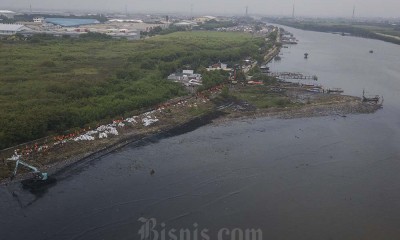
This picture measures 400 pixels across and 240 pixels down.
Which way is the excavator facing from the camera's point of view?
to the viewer's left

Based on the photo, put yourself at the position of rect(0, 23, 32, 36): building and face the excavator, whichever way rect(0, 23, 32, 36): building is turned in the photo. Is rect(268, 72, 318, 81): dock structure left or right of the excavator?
left

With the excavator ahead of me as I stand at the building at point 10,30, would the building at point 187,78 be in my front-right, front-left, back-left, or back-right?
front-left

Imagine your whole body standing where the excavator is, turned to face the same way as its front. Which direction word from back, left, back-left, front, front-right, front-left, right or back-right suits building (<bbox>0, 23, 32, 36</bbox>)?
right

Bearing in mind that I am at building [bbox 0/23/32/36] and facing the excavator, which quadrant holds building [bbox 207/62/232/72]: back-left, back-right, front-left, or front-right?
front-left

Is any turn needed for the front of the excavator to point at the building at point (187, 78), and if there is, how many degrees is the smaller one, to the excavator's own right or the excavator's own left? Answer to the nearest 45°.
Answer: approximately 135° to the excavator's own right

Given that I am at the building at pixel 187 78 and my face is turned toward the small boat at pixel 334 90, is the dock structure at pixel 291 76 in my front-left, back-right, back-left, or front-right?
front-left

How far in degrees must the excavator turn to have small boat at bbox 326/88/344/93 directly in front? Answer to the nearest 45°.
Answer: approximately 135° to its right

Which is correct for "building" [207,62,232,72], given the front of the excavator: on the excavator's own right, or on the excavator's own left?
on the excavator's own right

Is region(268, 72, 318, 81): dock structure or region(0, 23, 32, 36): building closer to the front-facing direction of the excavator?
the building
